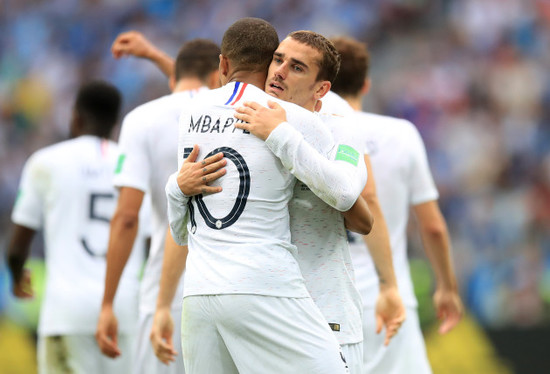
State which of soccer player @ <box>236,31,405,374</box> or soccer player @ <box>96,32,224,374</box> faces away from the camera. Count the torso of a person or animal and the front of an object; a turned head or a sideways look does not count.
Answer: soccer player @ <box>96,32,224,374</box>

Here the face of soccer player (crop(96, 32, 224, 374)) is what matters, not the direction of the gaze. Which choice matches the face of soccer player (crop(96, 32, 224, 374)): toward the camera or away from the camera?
away from the camera

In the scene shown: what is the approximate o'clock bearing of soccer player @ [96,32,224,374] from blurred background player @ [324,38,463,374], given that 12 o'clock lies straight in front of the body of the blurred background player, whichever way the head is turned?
The soccer player is roughly at 8 o'clock from the blurred background player.

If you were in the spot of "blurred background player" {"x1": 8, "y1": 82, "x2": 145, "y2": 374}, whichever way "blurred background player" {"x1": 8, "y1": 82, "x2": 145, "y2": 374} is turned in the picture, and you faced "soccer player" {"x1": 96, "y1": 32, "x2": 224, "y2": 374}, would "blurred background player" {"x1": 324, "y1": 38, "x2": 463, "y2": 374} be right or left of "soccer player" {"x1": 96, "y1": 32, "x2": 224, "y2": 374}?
left

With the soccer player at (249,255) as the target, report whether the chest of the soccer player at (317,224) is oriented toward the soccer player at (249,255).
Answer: yes

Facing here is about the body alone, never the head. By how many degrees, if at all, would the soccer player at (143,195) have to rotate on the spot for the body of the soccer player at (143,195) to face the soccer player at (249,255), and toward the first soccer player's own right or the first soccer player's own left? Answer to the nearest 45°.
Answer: approximately 180°

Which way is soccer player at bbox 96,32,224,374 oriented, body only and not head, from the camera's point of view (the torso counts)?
away from the camera

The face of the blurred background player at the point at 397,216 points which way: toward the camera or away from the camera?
away from the camera

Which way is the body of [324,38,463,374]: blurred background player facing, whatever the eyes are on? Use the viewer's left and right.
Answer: facing away from the viewer

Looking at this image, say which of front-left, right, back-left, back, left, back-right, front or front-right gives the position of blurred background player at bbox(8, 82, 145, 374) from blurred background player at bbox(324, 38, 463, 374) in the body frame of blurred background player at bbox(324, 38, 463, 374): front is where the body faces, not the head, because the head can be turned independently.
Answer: left

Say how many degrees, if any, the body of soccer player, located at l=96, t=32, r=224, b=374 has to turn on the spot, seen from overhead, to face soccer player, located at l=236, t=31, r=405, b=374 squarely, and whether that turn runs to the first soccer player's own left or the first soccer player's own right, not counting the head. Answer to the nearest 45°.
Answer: approximately 135° to the first soccer player's own right

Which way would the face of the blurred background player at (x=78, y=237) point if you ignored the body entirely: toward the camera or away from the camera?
away from the camera

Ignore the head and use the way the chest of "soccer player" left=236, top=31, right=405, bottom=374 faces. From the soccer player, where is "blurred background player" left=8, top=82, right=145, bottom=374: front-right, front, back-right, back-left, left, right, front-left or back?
right

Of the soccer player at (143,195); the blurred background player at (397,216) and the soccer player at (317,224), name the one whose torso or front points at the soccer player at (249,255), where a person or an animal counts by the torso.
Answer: the soccer player at (317,224)

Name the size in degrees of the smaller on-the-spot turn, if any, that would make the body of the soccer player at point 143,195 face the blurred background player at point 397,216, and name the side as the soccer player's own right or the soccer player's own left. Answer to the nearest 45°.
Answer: approximately 90° to the soccer player's own right

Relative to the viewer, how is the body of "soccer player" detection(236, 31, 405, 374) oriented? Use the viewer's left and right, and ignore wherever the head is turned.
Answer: facing the viewer and to the left of the viewer

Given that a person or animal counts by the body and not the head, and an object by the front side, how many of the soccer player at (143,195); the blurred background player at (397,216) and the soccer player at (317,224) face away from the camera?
2
